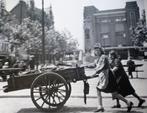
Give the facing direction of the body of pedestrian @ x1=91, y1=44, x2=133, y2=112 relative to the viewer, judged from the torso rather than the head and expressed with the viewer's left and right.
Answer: facing to the left of the viewer

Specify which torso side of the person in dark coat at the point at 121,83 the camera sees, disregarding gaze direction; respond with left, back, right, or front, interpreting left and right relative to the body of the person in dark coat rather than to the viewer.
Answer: left

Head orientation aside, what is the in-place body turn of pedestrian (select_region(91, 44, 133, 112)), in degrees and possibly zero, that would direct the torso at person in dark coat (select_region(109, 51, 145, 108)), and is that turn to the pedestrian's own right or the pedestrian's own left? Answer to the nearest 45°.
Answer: approximately 135° to the pedestrian's own right

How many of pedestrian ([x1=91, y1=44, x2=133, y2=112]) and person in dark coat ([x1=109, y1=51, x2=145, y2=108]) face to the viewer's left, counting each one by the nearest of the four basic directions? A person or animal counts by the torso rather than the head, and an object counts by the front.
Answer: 2

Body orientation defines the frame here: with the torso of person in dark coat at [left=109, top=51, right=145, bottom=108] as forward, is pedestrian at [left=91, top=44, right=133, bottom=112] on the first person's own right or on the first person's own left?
on the first person's own left
